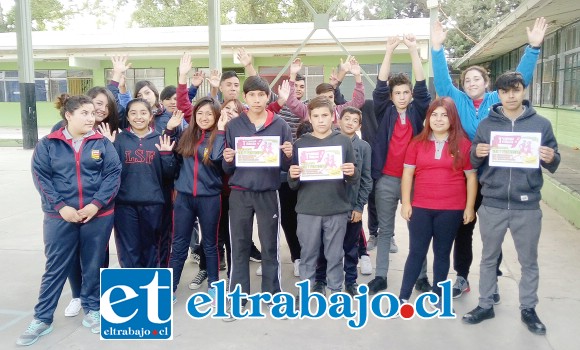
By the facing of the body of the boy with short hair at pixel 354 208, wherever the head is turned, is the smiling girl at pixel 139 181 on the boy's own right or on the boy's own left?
on the boy's own right

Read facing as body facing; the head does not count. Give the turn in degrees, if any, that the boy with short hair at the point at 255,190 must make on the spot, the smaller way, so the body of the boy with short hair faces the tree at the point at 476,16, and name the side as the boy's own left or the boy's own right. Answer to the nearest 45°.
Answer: approximately 135° to the boy's own left

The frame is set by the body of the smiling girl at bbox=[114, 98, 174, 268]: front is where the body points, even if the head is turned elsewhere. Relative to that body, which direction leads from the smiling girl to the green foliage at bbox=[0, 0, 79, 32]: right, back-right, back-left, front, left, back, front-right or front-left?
back

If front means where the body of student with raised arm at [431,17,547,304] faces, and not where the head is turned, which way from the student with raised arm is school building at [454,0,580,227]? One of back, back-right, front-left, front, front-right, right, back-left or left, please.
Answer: back

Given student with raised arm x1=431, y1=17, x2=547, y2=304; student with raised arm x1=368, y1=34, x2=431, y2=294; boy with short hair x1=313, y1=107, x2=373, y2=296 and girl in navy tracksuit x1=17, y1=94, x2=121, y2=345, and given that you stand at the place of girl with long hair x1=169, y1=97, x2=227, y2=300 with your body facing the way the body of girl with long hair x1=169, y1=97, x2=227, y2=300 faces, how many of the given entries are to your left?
3

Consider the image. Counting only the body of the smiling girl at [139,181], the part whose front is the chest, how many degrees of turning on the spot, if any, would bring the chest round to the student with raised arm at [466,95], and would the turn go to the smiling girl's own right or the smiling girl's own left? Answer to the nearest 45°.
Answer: approximately 90° to the smiling girl's own left

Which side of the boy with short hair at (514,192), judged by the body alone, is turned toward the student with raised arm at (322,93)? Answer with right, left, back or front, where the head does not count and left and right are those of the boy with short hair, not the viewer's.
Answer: right

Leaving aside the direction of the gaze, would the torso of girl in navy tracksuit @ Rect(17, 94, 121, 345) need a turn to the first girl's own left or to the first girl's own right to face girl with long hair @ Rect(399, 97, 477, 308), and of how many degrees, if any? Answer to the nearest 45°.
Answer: approximately 90° to the first girl's own left

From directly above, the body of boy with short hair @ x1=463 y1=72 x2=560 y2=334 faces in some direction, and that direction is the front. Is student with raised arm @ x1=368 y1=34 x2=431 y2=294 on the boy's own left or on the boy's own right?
on the boy's own right

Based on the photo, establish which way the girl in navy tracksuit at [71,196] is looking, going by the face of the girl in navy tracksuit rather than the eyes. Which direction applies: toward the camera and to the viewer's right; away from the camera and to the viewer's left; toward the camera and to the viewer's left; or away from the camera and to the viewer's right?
toward the camera and to the viewer's right

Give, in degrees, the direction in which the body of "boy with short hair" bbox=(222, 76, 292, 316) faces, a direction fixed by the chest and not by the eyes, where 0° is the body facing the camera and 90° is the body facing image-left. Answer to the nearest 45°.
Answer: approximately 0°
